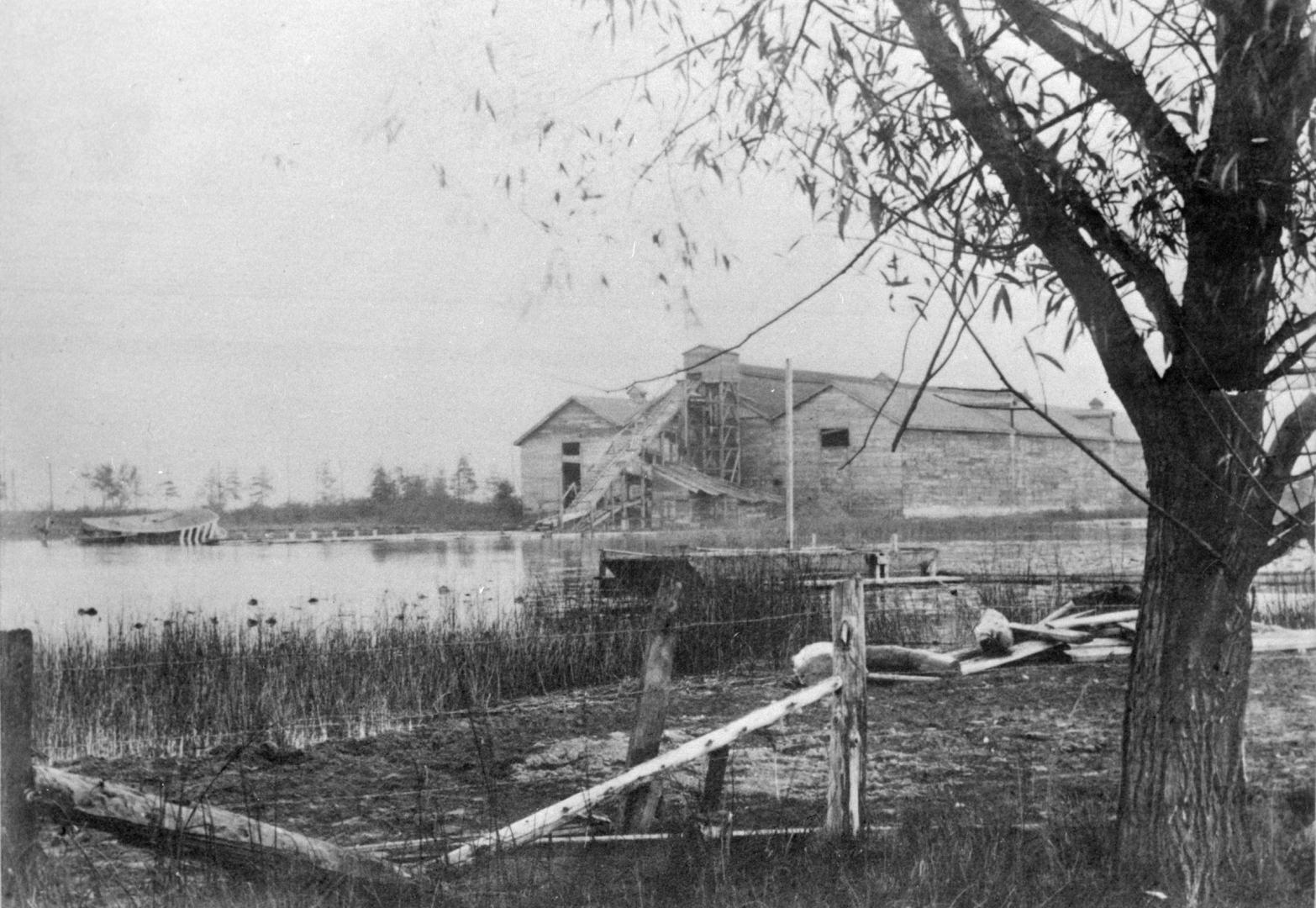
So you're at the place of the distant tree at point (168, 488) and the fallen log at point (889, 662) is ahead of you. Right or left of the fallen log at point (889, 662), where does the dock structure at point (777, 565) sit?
left
